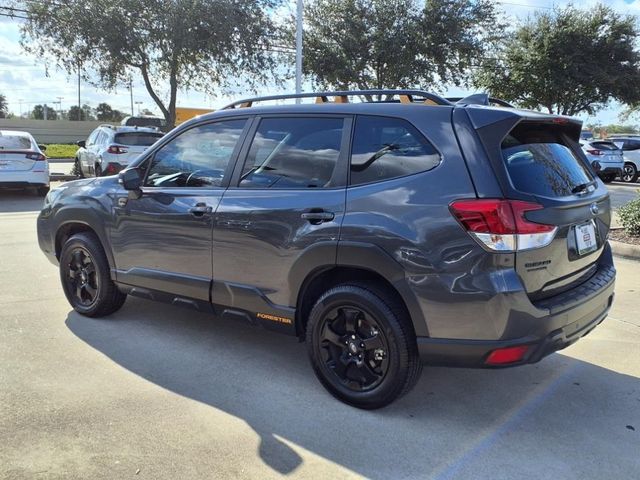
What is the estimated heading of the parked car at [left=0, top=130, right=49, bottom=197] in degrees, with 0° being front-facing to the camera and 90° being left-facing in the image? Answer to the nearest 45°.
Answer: approximately 180°

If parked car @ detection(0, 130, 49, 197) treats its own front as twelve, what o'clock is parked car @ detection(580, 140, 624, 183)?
parked car @ detection(580, 140, 624, 183) is roughly at 3 o'clock from parked car @ detection(0, 130, 49, 197).

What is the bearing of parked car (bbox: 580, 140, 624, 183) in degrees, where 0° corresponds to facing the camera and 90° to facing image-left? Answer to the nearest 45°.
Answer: approximately 135°

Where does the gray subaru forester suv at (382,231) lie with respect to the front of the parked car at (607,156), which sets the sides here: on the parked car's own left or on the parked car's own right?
on the parked car's own left

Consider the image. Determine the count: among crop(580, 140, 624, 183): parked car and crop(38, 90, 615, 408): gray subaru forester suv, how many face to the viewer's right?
0

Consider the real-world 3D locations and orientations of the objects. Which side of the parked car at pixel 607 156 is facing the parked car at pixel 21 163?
left

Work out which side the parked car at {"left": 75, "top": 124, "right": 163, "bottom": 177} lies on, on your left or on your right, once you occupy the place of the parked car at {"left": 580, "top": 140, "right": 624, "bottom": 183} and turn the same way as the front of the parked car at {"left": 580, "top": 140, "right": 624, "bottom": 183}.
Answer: on your left

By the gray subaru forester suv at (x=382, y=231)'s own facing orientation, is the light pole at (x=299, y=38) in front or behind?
in front

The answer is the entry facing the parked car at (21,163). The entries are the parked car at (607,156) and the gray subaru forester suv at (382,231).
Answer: the gray subaru forester suv

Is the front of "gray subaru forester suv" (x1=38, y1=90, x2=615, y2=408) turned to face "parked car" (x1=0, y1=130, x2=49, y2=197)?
yes
